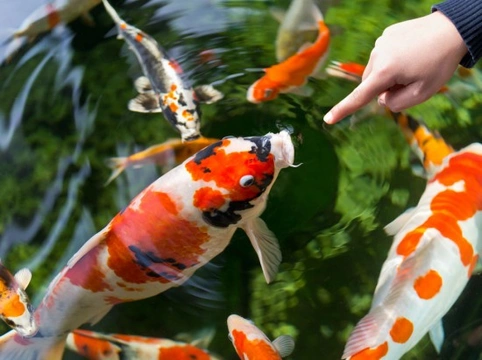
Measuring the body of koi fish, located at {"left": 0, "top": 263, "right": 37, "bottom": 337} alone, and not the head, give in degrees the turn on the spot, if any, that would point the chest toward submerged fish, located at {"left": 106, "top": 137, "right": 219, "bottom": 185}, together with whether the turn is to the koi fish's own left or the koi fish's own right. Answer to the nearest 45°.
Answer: approximately 45° to the koi fish's own left

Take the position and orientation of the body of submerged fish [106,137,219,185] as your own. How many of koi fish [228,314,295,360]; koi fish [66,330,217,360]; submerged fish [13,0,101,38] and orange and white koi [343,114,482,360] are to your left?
1

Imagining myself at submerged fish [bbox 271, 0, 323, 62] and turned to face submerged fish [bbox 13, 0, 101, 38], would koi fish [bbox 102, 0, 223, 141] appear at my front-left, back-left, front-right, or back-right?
front-left

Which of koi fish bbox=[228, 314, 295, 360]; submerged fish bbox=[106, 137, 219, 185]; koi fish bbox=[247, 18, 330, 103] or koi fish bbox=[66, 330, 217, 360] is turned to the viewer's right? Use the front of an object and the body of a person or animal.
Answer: the submerged fish

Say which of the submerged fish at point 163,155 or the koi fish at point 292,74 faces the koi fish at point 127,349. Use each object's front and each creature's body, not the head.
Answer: the koi fish at point 292,74

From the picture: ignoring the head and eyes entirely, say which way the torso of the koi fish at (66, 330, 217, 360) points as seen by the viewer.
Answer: to the viewer's left

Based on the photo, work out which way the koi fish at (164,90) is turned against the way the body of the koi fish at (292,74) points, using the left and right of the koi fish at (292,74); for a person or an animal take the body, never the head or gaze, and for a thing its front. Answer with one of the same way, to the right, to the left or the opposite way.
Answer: to the left

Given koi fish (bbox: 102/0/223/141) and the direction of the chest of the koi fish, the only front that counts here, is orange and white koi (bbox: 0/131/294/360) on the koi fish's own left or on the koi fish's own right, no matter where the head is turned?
on the koi fish's own right

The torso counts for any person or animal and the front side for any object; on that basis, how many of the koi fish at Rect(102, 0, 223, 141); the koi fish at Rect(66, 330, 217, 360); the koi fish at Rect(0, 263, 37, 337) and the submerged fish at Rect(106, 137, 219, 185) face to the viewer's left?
1

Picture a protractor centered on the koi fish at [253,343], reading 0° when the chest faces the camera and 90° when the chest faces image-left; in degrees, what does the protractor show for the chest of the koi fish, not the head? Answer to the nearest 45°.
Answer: approximately 135°

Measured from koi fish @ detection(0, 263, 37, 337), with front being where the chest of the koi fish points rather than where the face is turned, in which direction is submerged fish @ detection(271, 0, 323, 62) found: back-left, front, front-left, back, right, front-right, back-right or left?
front-left
